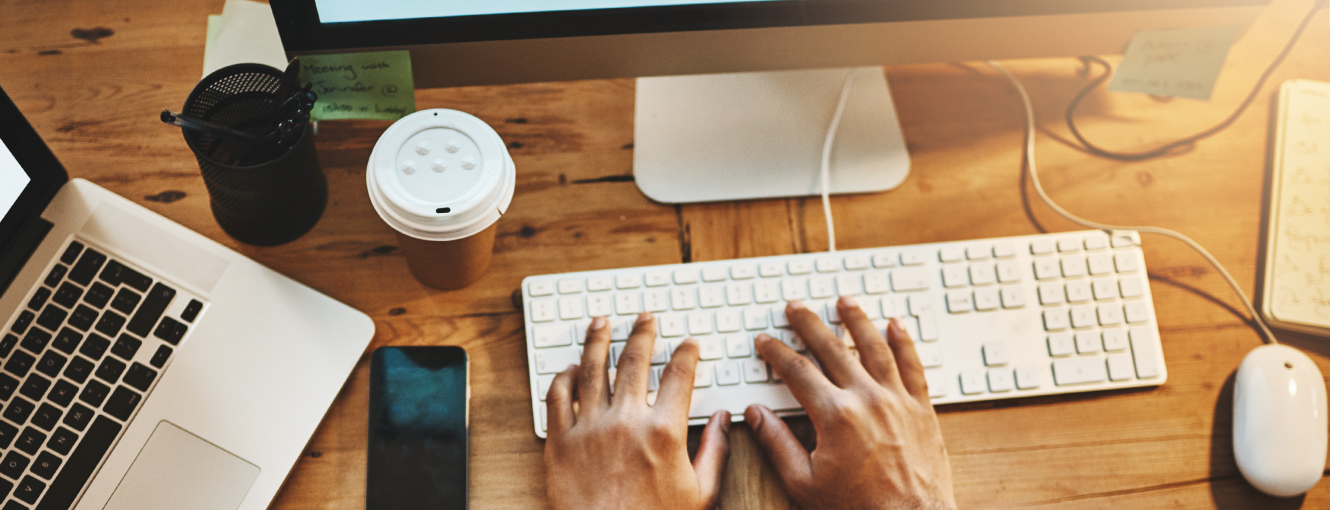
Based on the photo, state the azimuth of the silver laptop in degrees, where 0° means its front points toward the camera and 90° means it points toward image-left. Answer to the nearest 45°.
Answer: approximately 315°

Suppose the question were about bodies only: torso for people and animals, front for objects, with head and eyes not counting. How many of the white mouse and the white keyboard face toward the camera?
1

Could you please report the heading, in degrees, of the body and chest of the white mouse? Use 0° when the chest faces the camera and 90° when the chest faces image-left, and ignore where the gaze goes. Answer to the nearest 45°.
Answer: approximately 180°
